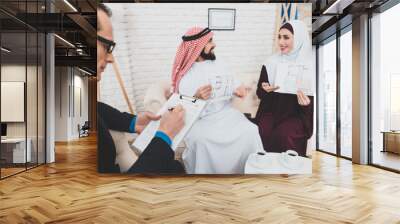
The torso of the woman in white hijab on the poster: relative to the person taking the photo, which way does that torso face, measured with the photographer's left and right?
facing the viewer and to the left of the viewer

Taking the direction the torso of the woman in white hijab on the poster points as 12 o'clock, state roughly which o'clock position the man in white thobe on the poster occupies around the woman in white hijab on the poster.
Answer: The man in white thobe is roughly at 1 o'clock from the woman in white hijab.
